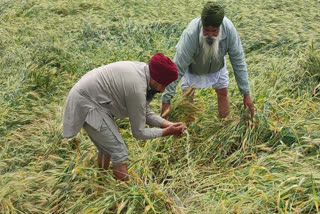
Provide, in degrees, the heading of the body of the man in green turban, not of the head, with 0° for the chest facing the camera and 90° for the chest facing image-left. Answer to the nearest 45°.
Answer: approximately 0°

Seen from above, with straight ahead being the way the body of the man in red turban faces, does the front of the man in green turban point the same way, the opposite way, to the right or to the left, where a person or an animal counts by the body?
to the right

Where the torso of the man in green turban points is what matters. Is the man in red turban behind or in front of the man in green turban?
in front

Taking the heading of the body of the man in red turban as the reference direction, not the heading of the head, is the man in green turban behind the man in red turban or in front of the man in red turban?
in front

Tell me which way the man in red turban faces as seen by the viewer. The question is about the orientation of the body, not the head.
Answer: to the viewer's right

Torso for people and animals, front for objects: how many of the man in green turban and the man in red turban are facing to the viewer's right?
1

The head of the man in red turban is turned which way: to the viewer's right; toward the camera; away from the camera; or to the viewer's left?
to the viewer's right
